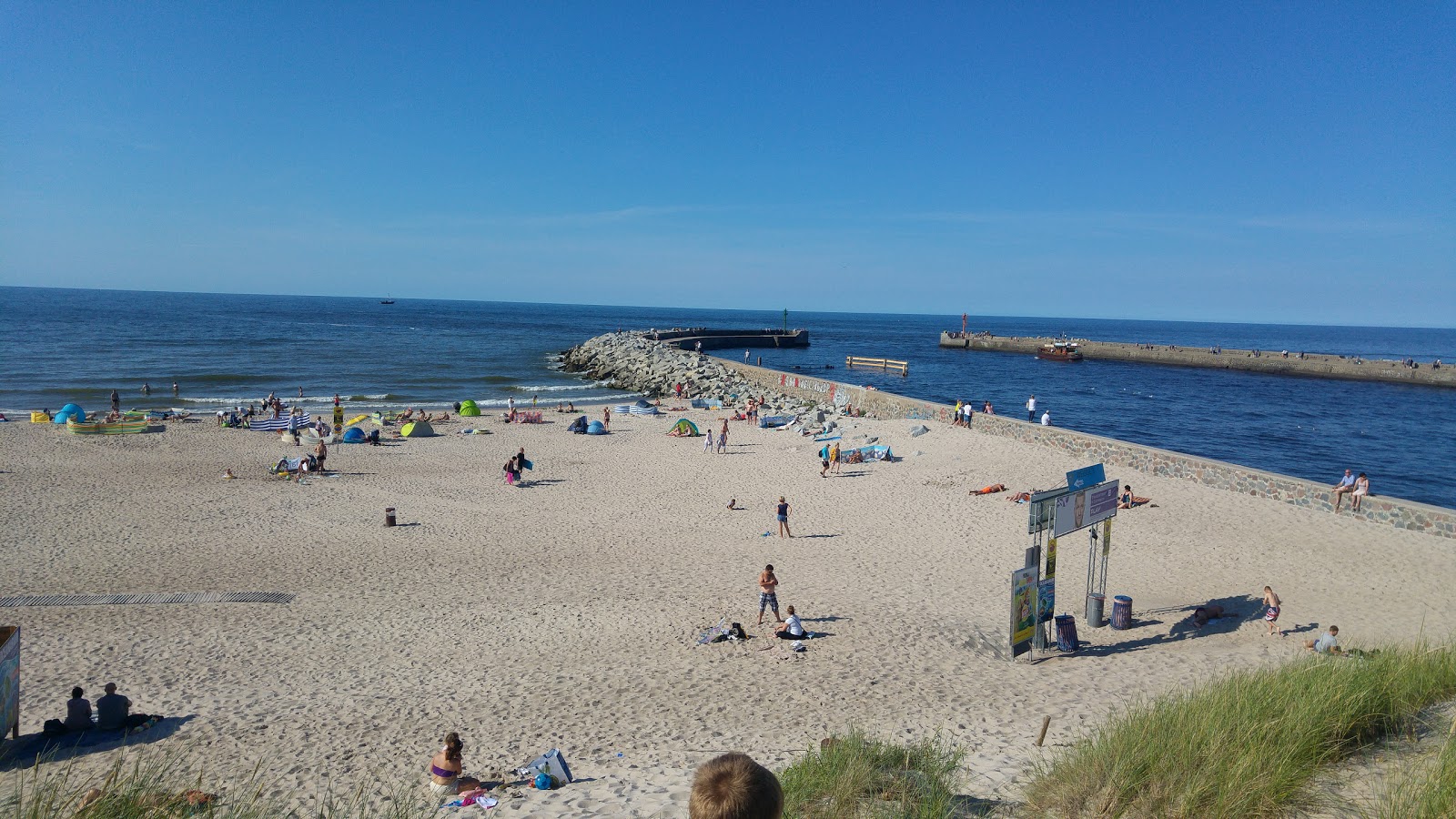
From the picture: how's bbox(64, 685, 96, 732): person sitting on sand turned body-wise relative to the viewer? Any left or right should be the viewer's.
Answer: facing away from the viewer

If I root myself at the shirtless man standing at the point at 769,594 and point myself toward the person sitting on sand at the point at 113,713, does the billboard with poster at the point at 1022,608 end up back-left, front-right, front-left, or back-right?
back-left

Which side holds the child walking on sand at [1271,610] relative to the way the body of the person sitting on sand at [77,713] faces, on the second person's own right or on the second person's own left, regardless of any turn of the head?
on the second person's own right

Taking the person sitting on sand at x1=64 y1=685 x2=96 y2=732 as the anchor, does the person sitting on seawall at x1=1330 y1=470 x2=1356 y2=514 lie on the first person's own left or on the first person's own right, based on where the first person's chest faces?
on the first person's own right

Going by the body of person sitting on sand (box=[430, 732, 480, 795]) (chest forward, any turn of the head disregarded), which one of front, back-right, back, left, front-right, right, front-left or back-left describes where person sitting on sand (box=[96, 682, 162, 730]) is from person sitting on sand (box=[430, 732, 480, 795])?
left

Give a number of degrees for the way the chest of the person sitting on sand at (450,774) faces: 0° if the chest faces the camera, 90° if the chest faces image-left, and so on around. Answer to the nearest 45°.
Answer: approximately 225°

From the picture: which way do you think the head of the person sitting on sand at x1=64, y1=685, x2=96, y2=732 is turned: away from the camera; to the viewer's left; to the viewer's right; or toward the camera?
away from the camera

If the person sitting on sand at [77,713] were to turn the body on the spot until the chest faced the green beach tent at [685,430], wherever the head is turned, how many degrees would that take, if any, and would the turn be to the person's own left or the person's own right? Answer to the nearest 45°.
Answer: approximately 45° to the person's own right

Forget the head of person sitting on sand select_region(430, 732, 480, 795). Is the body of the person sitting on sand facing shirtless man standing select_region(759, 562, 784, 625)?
yes
